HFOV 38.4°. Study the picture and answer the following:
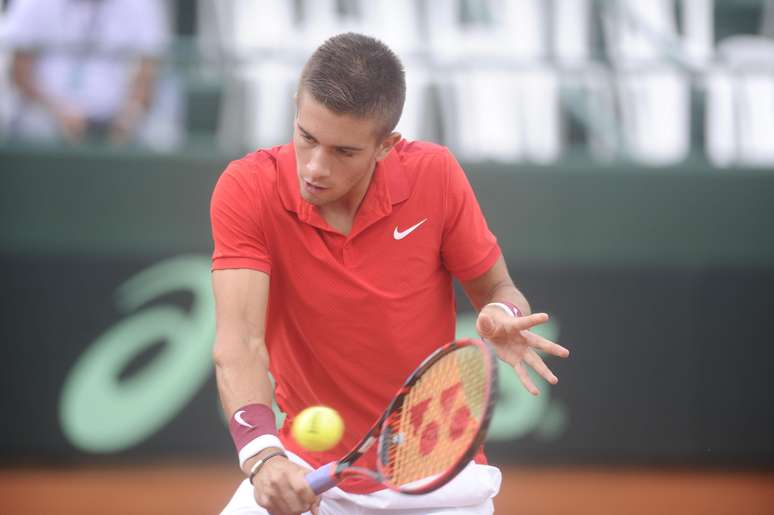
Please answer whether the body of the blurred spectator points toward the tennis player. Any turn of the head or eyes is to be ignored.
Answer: yes

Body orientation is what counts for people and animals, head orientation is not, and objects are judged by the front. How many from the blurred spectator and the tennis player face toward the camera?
2

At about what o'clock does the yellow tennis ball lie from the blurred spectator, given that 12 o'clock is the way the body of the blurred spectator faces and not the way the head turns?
The yellow tennis ball is roughly at 12 o'clock from the blurred spectator.

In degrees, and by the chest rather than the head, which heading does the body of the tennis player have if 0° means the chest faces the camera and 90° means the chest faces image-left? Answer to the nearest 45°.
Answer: approximately 0°

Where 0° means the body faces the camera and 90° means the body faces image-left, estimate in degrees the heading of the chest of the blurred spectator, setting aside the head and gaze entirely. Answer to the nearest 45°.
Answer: approximately 0°

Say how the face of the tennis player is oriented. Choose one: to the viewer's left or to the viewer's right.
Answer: to the viewer's left
